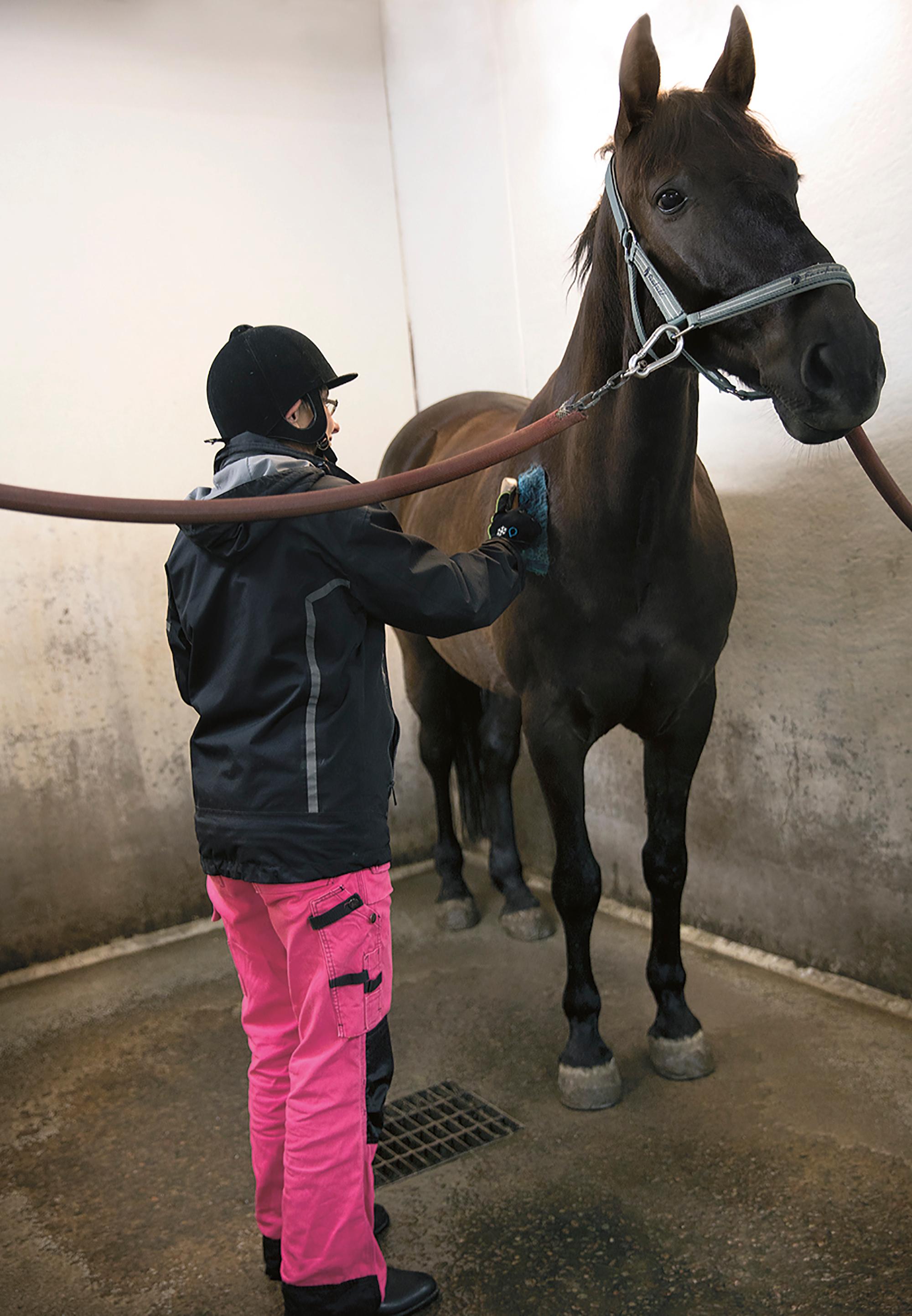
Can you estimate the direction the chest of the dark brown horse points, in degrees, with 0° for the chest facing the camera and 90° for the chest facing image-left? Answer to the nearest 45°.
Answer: approximately 315°

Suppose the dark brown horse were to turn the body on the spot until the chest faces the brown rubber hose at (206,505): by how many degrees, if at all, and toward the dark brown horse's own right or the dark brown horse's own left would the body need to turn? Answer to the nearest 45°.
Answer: approximately 90° to the dark brown horse's own right

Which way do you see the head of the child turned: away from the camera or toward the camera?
away from the camera

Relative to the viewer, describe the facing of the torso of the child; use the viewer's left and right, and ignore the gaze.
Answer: facing away from the viewer and to the right of the viewer

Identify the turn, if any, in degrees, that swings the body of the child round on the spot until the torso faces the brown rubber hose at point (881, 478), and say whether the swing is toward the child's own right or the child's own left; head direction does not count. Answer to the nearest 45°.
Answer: approximately 45° to the child's own right

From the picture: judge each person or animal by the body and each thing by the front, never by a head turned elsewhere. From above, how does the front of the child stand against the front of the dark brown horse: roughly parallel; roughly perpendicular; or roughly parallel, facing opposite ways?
roughly perpendicular
